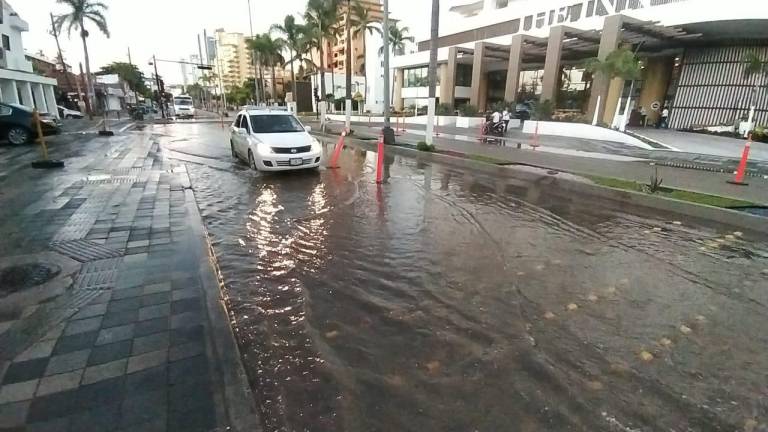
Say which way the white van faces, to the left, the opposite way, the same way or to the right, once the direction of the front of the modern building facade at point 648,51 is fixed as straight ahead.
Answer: to the left

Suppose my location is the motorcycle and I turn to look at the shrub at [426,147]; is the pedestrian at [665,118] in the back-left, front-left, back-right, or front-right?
back-left

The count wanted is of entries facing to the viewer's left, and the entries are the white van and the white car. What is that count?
0

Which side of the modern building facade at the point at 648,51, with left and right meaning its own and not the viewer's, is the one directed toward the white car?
front

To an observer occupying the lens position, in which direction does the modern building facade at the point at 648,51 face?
facing the viewer and to the left of the viewer

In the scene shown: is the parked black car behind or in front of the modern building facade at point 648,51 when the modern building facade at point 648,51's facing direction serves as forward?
in front

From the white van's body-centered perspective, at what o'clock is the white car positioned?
The white car is roughly at 12 o'clock from the white van.

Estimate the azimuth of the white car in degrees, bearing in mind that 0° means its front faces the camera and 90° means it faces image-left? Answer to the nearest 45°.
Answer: approximately 315°

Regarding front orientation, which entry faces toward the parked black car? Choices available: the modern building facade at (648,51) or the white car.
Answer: the modern building facade

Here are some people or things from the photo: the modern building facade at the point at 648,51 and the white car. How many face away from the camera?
0

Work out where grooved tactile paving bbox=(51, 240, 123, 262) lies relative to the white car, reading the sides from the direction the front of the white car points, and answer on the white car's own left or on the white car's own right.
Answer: on the white car's own right

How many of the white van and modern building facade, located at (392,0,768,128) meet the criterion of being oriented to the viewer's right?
0
